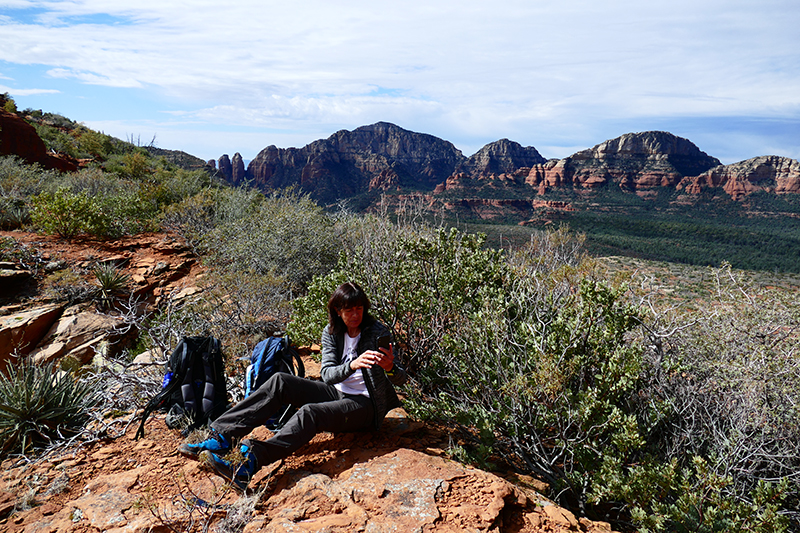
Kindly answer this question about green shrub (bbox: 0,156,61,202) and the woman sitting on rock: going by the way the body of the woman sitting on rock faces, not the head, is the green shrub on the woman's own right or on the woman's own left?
on the woman's own right

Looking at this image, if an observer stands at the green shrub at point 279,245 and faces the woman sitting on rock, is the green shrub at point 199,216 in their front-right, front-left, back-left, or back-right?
back-right

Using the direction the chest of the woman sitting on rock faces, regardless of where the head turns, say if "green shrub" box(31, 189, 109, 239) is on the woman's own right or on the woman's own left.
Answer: on the woman's own right

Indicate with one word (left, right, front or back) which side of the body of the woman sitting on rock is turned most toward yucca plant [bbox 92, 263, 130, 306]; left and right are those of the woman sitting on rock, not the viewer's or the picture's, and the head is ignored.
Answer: right

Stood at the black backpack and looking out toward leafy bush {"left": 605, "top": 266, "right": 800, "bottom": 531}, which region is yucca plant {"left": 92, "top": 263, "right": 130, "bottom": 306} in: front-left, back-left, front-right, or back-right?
back-left

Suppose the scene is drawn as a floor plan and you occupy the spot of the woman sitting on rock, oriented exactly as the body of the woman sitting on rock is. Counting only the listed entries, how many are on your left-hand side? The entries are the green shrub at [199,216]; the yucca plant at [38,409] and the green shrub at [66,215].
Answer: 0
